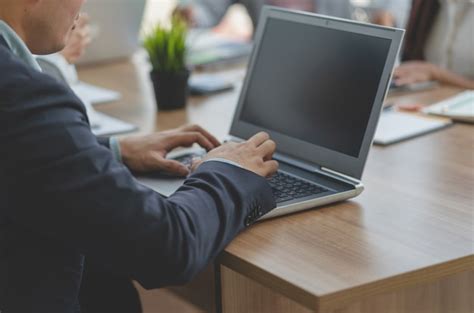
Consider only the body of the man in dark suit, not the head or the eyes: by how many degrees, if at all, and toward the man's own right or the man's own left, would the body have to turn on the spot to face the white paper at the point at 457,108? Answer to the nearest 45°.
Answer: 0° — they already face it

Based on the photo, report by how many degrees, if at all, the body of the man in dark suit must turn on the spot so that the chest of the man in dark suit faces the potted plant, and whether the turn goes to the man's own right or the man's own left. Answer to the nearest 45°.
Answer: approximately 45° to the man's own left

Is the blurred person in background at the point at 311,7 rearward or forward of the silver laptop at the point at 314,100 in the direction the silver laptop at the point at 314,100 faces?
rearward

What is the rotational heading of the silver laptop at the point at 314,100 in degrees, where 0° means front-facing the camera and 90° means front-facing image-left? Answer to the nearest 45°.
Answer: approximately 45°

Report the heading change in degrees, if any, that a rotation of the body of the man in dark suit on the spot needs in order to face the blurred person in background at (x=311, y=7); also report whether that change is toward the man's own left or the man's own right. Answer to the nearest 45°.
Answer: approximately 45° to the man's own left

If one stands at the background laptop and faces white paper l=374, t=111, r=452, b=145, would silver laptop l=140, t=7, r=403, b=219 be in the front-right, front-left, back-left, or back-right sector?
front-right

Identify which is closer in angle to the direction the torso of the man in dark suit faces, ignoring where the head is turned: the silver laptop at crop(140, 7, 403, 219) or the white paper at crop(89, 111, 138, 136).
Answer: the silver laptop

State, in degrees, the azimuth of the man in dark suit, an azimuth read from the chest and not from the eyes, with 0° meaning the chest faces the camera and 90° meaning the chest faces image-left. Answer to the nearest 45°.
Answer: approximately 225°

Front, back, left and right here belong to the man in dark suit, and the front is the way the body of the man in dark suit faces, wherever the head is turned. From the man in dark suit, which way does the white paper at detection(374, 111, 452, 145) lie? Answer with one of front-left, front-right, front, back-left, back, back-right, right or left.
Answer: front

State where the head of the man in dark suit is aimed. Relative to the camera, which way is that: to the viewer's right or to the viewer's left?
to the viewer's right

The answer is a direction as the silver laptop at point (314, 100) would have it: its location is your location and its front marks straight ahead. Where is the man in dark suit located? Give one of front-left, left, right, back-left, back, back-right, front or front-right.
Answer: front

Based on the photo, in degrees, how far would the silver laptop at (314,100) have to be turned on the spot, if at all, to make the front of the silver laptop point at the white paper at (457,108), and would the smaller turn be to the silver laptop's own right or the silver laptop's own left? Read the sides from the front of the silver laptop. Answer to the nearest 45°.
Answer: approximately 180°

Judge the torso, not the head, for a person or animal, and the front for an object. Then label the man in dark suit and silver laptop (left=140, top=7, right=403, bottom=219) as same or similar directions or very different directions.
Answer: very different directions

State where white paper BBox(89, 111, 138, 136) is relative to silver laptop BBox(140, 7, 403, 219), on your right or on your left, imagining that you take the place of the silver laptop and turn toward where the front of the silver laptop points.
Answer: on your right
